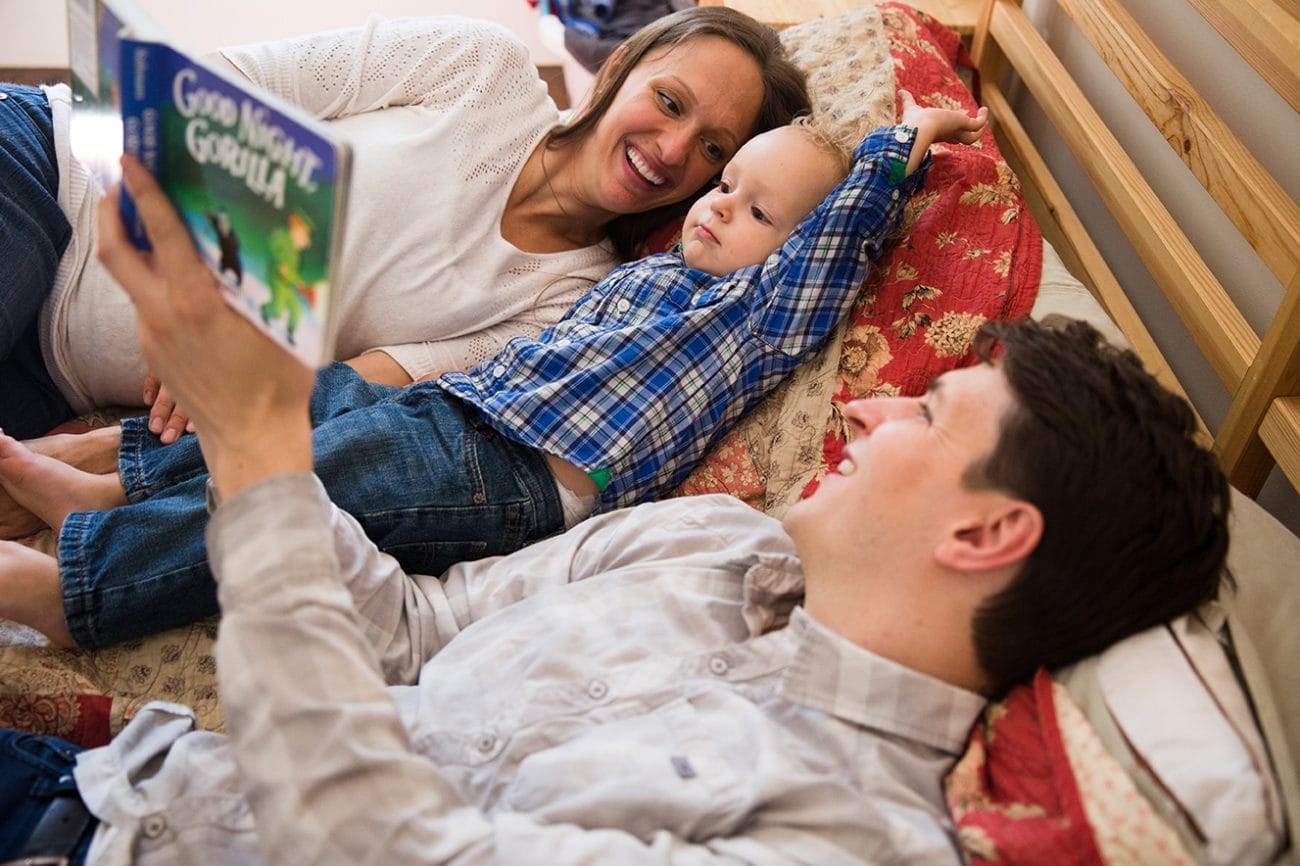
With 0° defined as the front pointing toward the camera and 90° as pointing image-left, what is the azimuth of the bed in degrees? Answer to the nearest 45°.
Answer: approximately 45°
